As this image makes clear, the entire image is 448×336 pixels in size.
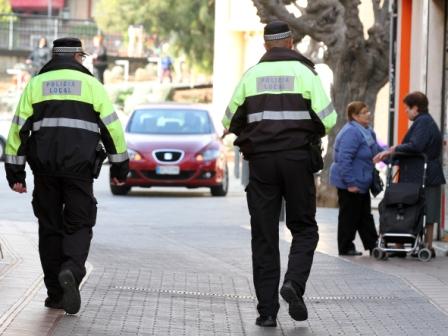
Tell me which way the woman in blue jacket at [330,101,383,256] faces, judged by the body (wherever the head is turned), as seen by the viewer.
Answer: to the viewer's right

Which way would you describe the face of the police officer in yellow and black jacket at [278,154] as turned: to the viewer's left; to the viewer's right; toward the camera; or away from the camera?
away from the camera

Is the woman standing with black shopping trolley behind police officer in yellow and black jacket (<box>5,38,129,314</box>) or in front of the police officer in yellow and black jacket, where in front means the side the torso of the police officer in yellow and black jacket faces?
in front

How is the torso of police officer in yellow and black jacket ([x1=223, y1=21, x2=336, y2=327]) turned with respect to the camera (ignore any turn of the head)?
away from the camera

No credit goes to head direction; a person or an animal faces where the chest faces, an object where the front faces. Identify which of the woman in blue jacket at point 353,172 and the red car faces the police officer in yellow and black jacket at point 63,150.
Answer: the red car

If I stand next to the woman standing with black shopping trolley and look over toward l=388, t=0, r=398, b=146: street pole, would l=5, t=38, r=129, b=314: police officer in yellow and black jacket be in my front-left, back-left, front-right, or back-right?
back-left

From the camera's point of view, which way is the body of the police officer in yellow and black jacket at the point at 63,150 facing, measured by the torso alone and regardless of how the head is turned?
away from the camera

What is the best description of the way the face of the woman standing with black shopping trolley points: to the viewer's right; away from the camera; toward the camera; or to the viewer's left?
to the viewer's left

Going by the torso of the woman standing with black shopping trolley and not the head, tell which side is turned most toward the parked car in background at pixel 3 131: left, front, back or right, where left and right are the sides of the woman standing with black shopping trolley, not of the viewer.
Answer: right

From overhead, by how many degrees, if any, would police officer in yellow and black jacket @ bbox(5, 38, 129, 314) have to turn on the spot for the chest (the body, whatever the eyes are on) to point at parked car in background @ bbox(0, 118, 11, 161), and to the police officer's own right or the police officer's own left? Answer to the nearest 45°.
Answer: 0° — they already face it

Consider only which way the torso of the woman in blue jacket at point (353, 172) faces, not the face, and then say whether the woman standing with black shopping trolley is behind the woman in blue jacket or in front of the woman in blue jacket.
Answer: in front

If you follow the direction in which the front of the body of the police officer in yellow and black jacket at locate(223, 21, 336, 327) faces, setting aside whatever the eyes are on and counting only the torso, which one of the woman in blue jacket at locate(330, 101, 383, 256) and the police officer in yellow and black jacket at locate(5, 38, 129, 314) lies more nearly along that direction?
the woman in blue jacket

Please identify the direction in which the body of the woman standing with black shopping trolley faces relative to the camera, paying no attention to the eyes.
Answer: to the viewer's left

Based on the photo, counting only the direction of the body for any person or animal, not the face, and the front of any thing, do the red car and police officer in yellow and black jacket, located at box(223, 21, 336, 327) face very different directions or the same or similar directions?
very different directions

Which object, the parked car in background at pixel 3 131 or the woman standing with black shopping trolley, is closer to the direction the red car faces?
the woman standing with black shopping trolley

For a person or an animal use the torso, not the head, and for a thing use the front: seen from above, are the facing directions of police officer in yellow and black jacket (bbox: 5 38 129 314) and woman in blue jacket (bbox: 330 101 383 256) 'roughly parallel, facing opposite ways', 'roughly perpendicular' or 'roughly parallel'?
roughly perpendicular
